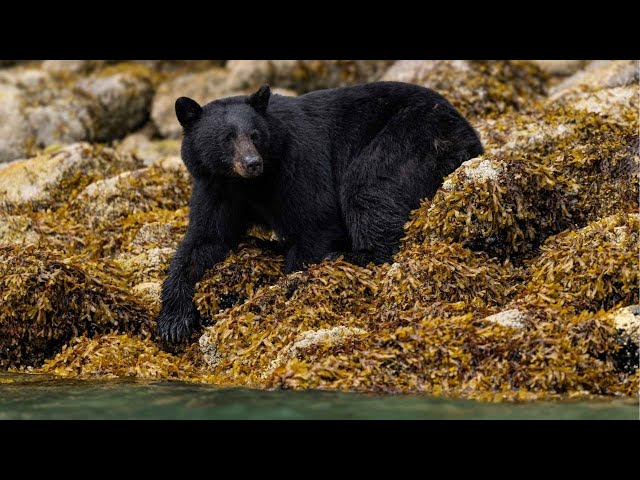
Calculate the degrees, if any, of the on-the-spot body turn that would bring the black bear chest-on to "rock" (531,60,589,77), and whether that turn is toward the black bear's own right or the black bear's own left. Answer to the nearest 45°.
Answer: approximately 180°

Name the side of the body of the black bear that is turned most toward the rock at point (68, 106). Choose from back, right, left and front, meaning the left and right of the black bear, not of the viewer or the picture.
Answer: right

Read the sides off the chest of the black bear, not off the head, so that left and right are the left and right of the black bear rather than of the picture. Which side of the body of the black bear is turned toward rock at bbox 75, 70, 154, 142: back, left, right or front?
right

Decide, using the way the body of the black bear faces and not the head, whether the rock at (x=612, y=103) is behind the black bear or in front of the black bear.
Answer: behind

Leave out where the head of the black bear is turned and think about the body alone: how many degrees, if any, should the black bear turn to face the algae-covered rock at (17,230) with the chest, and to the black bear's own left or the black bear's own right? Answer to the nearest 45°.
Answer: approximately 90° to the black bear's own right

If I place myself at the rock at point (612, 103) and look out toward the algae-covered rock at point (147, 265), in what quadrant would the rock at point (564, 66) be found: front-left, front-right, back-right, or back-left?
back-right

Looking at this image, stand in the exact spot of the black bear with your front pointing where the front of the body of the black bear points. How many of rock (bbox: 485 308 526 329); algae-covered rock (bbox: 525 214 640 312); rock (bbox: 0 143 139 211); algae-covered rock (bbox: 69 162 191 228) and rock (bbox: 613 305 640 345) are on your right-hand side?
2

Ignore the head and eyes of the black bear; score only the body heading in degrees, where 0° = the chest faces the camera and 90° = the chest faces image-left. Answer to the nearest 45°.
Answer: approximately 45°

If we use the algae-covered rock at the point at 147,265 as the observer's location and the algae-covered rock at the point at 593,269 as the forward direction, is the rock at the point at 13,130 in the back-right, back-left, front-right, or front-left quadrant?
back-left

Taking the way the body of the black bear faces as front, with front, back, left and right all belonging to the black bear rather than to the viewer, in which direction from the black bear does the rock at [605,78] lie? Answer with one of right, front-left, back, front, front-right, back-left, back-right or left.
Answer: back

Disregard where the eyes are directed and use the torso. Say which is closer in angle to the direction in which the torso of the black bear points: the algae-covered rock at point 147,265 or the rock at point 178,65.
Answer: the algae-covered rock

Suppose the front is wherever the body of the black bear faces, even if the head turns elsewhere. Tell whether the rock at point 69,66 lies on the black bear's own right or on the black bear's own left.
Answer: on the black bear's own right

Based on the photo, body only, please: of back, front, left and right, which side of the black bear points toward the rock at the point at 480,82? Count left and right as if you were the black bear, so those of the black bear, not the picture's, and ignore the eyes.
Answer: back
